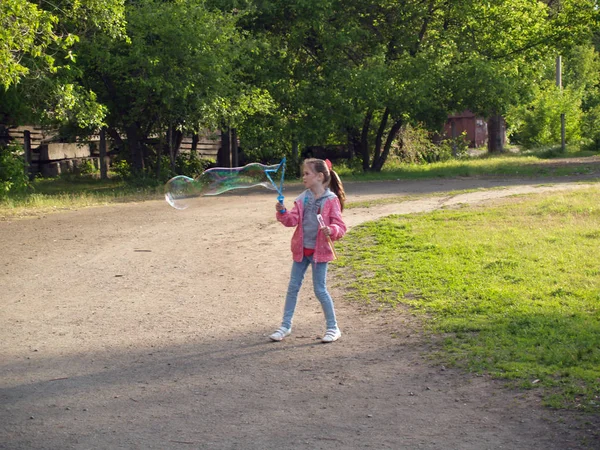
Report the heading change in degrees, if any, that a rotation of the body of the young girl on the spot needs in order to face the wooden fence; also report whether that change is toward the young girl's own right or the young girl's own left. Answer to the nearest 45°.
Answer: approximately 135° to the young girl's own right

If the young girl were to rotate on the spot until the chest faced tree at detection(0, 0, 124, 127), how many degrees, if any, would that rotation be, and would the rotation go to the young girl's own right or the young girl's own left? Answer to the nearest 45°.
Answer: approximately 90° to the young girl's own right

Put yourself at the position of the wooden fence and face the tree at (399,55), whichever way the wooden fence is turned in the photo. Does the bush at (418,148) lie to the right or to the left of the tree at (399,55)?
left

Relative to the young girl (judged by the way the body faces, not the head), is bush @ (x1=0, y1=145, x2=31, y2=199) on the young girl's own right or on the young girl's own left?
on the young girl's own right

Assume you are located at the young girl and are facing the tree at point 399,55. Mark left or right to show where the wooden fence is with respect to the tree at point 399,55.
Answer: left

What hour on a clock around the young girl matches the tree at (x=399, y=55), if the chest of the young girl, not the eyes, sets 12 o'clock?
The tree is roughly at 5 o'clock from the young girl.

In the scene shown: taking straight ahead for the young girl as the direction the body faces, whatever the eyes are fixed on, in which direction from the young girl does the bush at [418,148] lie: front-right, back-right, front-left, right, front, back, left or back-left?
back-right
